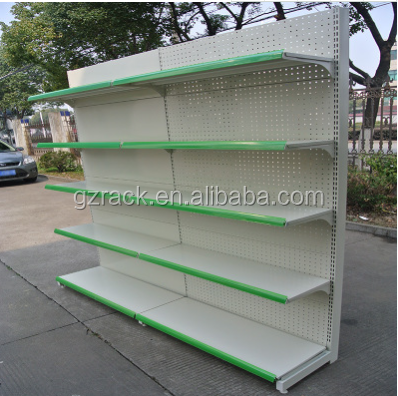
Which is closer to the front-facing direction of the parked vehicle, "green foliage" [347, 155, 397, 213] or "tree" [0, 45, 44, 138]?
the green foliage

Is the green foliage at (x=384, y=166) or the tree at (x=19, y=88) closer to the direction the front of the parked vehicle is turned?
the green foliage

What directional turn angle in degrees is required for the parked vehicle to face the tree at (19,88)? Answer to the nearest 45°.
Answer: approximately 135° to its left

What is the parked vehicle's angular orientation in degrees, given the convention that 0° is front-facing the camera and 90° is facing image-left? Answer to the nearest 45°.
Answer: approximately 315°
